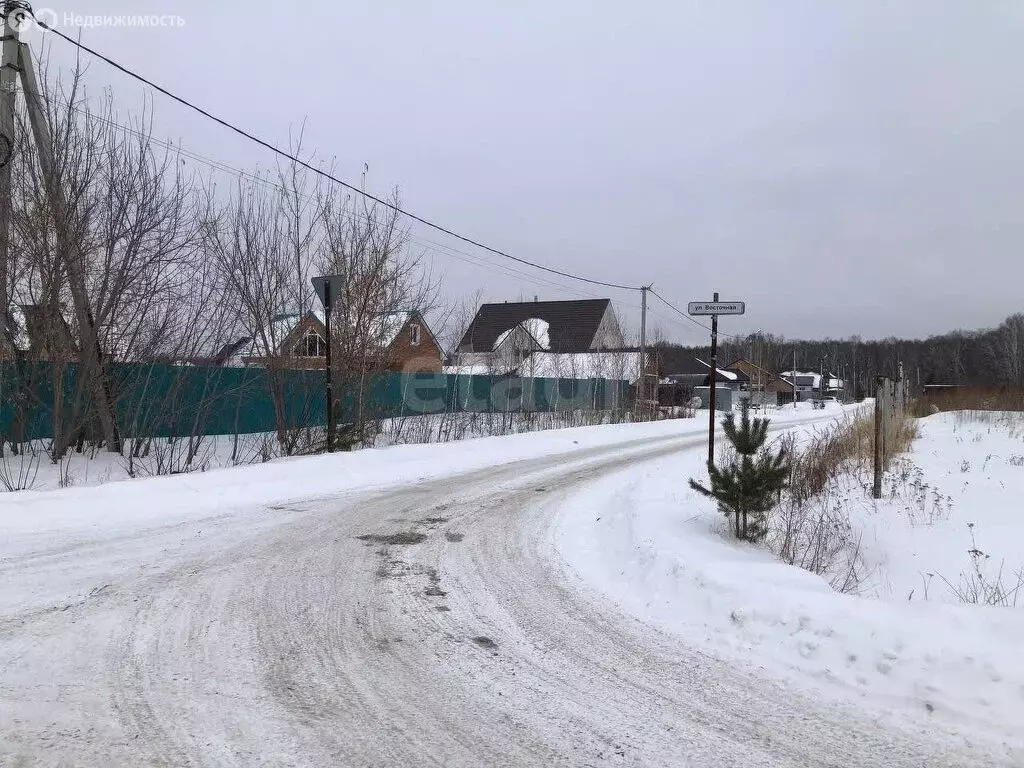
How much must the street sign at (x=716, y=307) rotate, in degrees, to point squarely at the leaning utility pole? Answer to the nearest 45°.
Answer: approximately 90° to its right

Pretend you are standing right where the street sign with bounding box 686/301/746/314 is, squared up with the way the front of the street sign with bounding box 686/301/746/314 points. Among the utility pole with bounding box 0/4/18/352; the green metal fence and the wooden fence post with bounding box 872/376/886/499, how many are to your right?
2

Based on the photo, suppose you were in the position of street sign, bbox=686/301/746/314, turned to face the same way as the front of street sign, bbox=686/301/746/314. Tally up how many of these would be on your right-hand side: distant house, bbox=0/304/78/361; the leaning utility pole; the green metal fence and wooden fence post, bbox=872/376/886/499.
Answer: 3

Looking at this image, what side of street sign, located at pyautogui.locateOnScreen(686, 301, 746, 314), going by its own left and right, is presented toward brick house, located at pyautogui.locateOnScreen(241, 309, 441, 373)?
right

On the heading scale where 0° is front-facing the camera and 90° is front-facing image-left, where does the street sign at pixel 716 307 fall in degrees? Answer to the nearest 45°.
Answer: approximately 0°

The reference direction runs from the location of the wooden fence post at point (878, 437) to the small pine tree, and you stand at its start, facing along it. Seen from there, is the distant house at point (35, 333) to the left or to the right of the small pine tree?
right

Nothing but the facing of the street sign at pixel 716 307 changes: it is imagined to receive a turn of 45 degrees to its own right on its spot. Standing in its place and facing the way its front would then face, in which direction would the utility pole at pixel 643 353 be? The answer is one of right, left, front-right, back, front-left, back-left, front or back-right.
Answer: back-right

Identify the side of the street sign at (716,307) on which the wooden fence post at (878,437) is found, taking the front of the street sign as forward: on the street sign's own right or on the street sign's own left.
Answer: on the street sign's own left

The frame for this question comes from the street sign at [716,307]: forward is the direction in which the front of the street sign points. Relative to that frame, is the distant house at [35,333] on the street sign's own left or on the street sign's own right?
on the street sign's own right

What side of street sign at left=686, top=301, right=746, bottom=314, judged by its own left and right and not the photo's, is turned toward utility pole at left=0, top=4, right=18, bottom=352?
right

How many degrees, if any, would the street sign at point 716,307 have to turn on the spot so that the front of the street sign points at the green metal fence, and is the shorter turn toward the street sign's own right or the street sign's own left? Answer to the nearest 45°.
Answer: approximately 90° to the street sign's own right

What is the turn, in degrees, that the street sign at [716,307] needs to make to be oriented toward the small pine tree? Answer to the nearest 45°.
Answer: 0° — it already faces it
